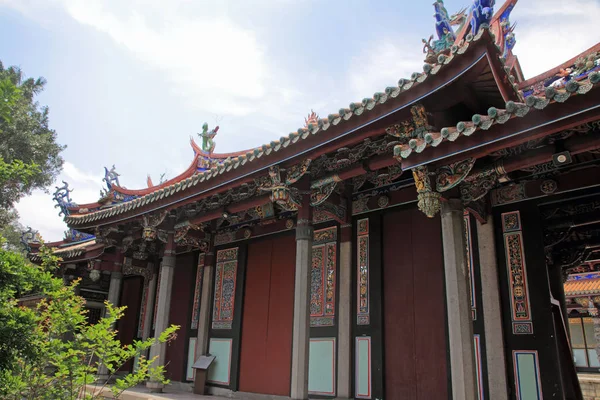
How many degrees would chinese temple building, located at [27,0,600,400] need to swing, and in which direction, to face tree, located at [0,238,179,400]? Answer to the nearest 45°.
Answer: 0° — it already faces it

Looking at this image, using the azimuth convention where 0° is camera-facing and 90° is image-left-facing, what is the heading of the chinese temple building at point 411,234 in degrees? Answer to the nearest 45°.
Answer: approximately 45°
